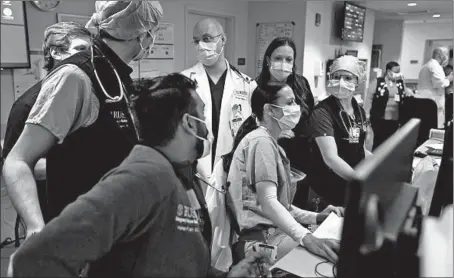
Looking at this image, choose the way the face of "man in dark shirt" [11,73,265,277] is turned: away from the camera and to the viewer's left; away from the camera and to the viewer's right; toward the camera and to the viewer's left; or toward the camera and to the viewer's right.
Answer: away from the camera and to the viewer's right

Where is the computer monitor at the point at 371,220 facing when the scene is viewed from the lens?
facing away from the viewer and to the left of the viewer

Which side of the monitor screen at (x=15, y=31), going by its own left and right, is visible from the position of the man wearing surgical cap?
front

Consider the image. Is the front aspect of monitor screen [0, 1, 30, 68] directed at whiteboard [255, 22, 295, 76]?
no

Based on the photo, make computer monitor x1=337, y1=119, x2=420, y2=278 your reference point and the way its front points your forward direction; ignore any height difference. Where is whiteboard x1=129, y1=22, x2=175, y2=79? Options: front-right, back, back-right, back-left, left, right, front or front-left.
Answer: front

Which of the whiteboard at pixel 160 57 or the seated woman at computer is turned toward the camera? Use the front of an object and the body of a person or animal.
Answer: the whiteboard

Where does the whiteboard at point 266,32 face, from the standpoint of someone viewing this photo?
facing the viewer

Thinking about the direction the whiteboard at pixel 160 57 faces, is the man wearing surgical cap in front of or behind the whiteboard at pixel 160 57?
in front

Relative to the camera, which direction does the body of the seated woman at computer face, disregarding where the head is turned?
to the viewer's right

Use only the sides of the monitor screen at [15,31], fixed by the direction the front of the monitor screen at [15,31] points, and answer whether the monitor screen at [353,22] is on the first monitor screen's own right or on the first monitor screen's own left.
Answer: on the first monitor screen's own left

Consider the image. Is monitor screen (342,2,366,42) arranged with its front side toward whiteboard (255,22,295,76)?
no

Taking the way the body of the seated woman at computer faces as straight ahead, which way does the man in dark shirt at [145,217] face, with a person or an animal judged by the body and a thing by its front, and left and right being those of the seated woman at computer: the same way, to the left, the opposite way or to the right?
the same way

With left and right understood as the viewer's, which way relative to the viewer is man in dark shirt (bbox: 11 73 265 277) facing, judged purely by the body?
facing to the right of the viewer

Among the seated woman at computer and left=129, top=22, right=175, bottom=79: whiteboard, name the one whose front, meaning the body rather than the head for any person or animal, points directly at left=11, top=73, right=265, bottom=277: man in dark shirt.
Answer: the whiteboard

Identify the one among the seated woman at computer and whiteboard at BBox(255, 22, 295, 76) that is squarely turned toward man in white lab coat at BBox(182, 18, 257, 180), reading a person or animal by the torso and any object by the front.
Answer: the whiteboard

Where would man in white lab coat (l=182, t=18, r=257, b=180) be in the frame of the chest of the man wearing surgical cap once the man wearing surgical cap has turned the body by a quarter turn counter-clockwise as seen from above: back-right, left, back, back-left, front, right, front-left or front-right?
front-right

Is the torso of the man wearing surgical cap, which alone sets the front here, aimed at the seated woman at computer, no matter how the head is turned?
yes

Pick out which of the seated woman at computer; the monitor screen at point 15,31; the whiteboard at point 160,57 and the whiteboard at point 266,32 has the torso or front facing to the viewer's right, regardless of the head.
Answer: the seated woman at computer

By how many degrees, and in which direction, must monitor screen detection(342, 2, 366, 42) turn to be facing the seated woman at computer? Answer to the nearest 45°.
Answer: approximately 45° to its right

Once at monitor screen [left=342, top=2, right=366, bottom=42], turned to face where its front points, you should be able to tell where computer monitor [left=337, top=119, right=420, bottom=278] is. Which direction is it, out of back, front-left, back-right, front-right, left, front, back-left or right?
front-right

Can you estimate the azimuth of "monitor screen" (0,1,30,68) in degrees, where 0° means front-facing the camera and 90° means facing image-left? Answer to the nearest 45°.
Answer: approximately 0°
